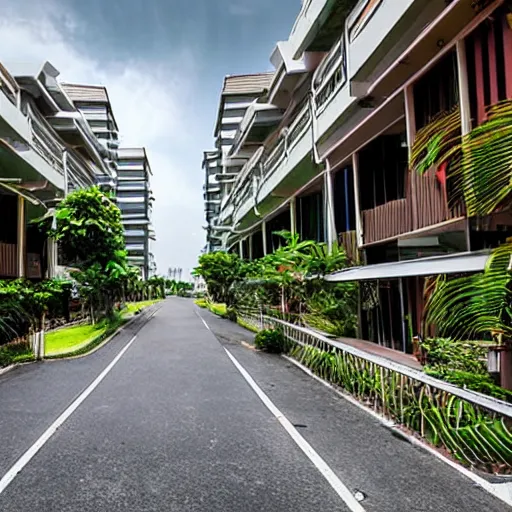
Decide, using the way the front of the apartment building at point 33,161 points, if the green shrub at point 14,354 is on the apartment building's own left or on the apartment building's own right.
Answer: on the apartment building's own right

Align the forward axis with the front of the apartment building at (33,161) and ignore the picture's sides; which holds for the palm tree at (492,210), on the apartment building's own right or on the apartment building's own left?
on the apartment building's own right

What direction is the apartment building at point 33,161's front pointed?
to the viewer's right

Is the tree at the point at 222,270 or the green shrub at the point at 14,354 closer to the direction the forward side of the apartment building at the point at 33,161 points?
the tree

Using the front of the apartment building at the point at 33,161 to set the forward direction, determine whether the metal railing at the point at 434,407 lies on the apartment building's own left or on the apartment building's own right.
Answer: on the apartment building's own right

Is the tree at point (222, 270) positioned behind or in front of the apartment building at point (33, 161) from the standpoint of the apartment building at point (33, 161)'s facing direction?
in front
